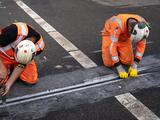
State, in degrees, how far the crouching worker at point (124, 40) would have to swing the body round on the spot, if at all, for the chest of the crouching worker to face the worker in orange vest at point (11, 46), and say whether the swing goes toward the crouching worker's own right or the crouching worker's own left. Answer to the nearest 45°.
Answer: approximately 90° to the crouching worker's own right

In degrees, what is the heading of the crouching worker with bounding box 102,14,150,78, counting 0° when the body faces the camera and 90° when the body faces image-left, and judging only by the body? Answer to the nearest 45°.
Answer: approximately 315°
